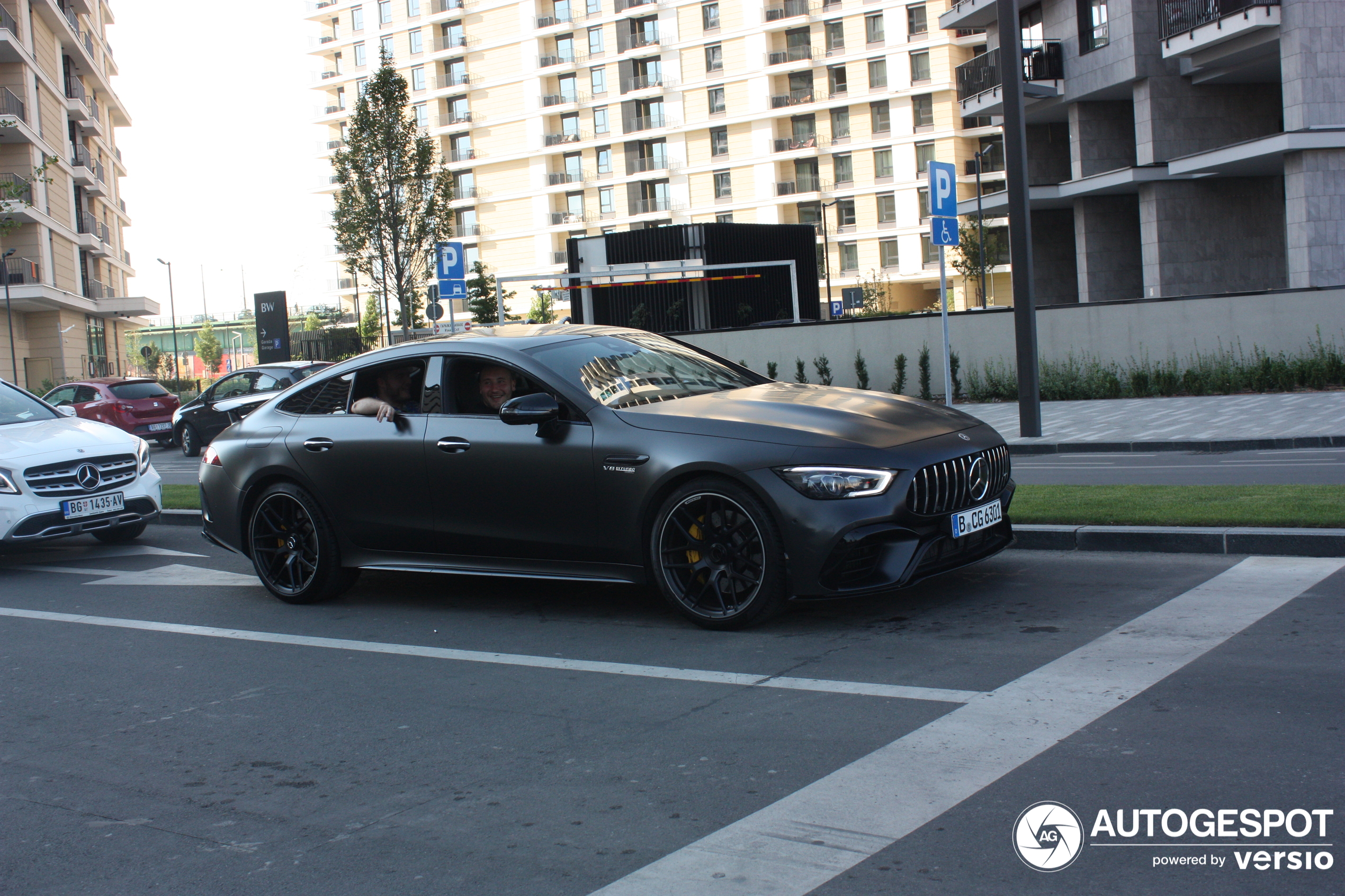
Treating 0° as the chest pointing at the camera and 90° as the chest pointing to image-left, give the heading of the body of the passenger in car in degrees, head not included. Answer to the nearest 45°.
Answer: approximately 315°

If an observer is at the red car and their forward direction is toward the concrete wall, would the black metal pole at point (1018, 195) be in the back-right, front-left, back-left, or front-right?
front-right

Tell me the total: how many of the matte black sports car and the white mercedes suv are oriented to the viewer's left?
0

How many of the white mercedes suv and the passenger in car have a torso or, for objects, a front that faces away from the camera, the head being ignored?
0

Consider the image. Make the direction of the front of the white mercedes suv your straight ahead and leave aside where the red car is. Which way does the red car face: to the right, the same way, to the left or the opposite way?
the opposite way

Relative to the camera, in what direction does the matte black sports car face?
facing the viewer and to the right of the viewer

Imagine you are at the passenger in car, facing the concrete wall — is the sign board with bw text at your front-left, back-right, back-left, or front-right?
front-left

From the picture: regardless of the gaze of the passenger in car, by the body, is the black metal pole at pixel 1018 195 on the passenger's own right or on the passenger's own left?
on the passenger's own left

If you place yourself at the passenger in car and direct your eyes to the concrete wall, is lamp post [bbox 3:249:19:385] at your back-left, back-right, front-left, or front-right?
front-left

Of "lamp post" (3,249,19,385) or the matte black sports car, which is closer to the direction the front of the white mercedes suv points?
the matte black sports car

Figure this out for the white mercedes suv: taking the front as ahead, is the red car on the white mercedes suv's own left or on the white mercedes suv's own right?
on the white mercedes suv's own left

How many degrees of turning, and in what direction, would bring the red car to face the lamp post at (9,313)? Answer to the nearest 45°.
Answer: approximately 45° to its right

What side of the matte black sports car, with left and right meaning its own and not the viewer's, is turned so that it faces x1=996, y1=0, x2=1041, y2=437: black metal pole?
left

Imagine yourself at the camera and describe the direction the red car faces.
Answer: facing away from the viewer and to the left of the viewer
